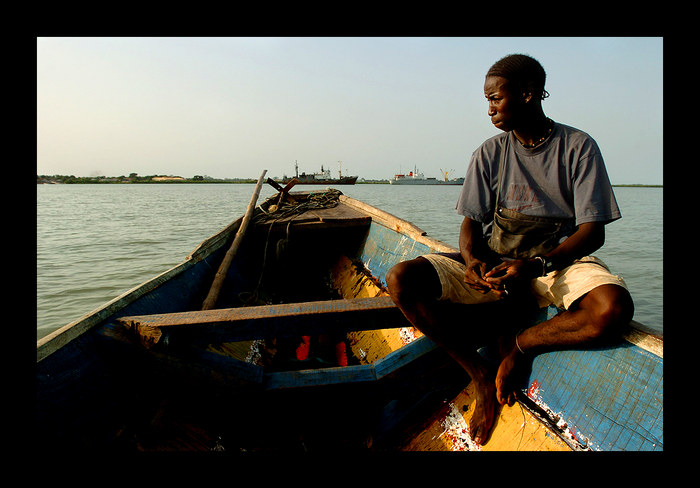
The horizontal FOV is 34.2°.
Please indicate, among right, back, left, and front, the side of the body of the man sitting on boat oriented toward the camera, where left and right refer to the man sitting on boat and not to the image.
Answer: front

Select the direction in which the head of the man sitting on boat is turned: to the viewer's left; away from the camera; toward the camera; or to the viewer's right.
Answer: to the viewer's left

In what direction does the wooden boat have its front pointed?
away from the camera
